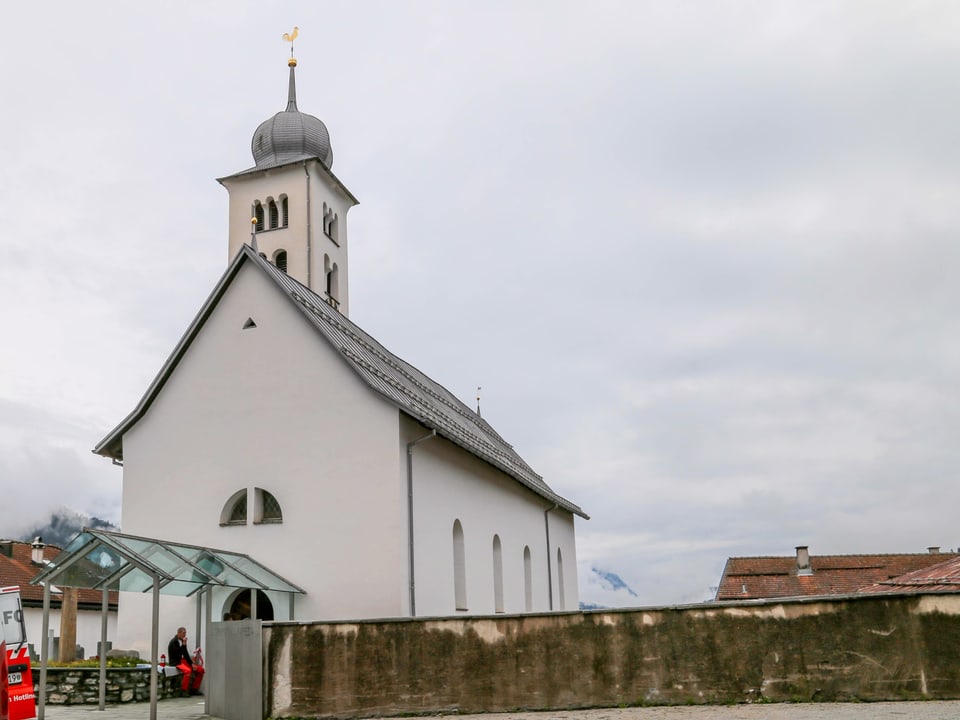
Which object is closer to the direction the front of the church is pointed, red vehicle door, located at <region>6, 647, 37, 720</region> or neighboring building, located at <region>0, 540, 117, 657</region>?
the red vehicle door

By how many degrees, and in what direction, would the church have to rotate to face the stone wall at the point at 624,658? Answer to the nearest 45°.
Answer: approximately 90° to its left

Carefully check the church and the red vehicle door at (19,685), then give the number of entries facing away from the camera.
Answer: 0

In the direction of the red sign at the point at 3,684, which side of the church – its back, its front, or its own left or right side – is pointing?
front

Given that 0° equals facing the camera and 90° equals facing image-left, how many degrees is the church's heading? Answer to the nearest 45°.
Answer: approximately 45°

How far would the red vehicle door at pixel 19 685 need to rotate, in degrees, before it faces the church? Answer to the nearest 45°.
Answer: approximately 135° to its left

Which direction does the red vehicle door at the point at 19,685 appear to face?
toward the camera

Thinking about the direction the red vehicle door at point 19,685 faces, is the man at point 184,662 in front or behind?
behind

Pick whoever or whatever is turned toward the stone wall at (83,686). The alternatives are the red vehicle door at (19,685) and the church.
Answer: the church
